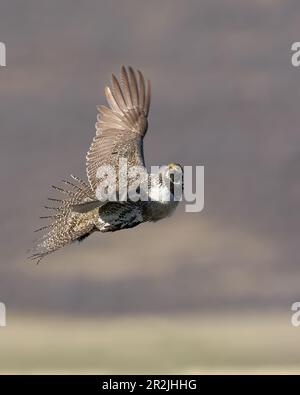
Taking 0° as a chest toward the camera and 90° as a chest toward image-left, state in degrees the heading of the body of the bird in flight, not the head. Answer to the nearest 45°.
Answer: approximately 270°
